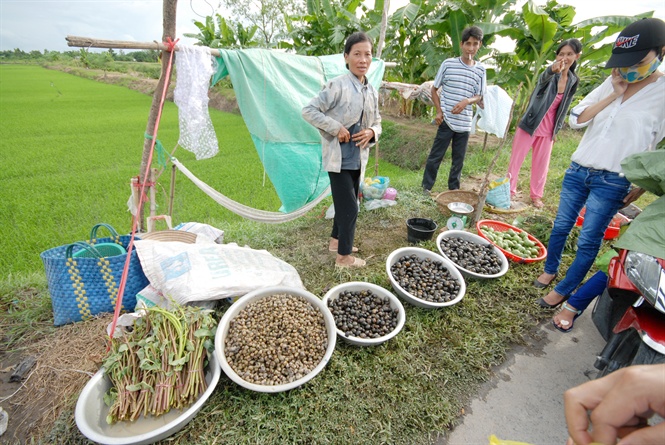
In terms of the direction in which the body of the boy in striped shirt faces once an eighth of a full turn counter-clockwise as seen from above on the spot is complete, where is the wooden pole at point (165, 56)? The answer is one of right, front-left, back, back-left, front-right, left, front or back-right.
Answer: right

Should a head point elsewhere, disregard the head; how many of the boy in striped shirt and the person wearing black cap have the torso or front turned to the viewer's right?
0

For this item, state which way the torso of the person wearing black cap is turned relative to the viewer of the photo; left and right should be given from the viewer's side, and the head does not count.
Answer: facing the viewer and to the left of the viewer

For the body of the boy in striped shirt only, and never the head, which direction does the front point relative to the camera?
toward the camera

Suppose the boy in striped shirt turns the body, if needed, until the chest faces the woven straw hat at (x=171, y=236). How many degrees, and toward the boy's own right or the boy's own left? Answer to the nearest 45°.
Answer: approximately 45° to the boy's own right

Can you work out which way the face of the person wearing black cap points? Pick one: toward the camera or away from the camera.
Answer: toward the camera

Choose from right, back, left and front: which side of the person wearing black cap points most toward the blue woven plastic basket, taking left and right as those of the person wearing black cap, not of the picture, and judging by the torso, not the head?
front

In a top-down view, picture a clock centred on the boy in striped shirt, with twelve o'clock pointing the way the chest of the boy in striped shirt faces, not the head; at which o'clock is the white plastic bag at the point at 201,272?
The white plastic bag is roughly at 1 o'clock from the boy in striped shirt.

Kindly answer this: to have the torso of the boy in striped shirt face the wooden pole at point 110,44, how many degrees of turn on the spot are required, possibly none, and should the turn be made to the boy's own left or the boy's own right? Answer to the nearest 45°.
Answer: approximately 45° to the boy's own right

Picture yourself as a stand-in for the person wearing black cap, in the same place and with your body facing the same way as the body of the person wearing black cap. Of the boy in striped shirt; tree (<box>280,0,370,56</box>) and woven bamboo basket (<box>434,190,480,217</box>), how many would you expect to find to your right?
3

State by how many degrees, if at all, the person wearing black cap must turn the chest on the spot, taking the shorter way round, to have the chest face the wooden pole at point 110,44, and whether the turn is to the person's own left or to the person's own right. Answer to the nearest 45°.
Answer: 0° — they already face it

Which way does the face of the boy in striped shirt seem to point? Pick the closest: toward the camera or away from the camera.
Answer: toward the camera

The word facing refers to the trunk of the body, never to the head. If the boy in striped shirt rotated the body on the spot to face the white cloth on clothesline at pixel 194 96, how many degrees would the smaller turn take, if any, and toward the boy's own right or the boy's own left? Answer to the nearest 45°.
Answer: approximately 45° to the boy's own right

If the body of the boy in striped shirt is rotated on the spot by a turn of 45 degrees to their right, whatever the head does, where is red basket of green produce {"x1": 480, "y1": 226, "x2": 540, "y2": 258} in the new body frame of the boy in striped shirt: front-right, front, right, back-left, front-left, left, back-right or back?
left
